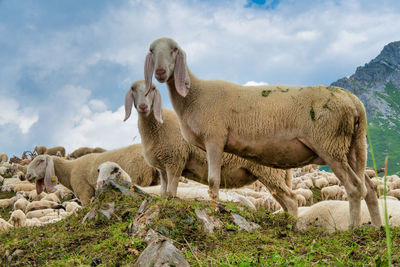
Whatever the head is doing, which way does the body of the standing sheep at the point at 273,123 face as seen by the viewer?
to the viewer's left

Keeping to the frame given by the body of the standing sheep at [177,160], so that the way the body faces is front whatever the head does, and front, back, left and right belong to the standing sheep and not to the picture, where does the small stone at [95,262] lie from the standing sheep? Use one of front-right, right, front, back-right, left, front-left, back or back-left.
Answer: left

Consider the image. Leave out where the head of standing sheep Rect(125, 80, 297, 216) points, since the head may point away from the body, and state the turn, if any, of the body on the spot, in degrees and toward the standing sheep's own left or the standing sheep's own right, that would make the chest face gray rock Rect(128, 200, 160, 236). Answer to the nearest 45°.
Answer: approximately 90° to the standing sheep's own left

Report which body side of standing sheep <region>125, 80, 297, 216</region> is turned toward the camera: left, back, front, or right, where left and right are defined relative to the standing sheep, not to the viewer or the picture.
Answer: left

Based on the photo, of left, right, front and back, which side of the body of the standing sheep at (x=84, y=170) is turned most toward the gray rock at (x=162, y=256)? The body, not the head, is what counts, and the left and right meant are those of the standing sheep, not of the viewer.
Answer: left

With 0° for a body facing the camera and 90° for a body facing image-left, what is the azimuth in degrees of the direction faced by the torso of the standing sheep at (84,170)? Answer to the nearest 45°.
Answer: approximately 90°

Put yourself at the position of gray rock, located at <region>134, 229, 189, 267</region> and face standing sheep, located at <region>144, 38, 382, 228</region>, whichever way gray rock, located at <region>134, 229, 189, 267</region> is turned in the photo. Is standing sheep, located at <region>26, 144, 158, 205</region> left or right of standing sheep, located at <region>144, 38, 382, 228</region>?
left

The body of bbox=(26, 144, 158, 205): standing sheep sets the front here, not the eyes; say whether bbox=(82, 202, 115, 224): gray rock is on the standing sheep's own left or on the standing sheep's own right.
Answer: on the standing sheep's own left

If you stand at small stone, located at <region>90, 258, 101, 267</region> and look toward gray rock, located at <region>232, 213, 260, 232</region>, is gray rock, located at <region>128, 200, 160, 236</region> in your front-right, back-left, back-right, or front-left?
front-left
